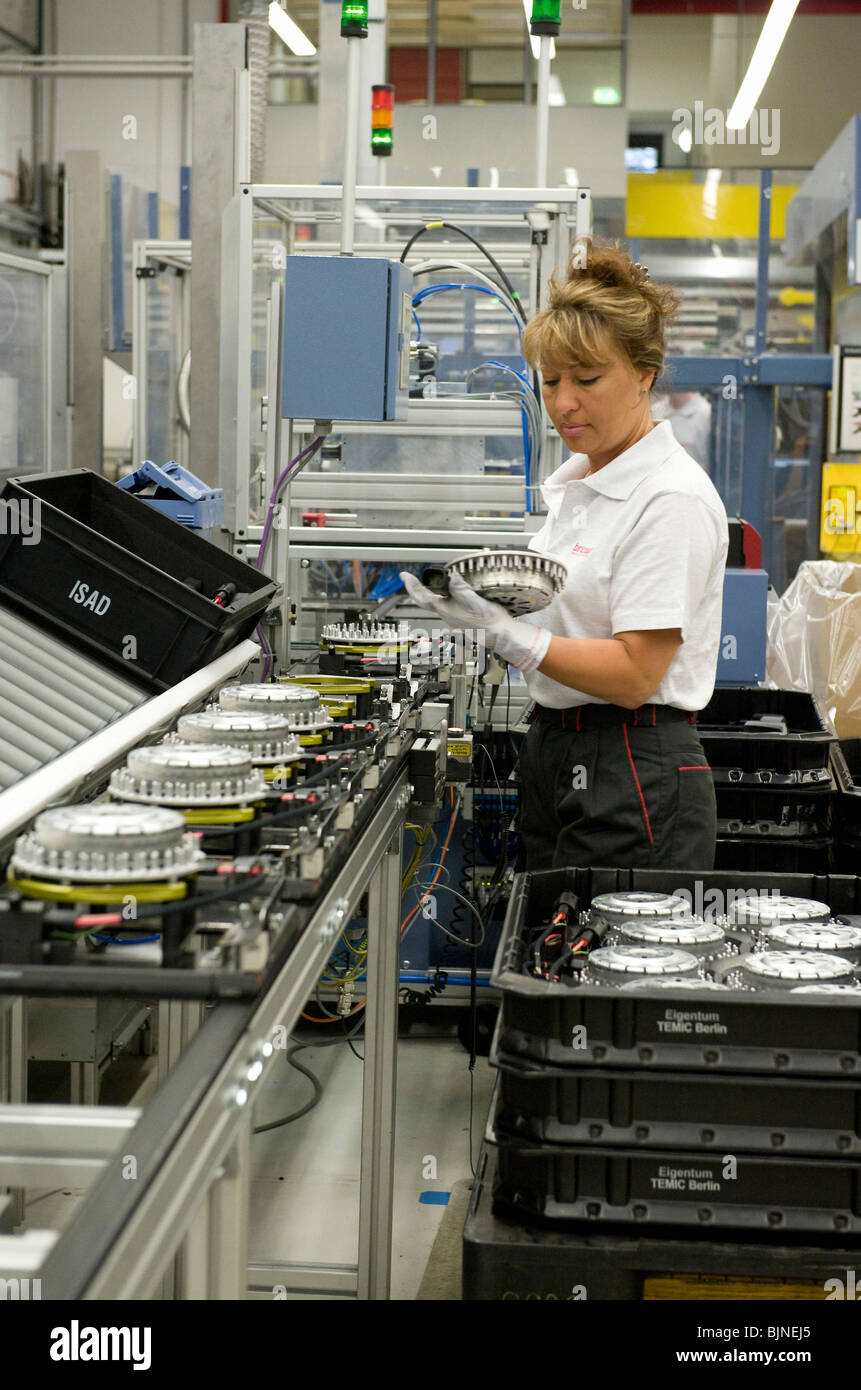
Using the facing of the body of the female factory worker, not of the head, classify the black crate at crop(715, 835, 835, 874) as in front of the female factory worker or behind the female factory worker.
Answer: behind

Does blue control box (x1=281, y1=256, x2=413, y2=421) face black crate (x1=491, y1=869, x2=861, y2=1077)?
no

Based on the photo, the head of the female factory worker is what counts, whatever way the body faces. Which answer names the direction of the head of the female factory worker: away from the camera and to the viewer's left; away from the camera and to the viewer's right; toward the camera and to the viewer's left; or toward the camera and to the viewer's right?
toward the camera and to the viewer's left

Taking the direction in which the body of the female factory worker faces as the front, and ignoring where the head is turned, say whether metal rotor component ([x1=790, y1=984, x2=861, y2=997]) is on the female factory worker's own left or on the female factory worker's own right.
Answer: on the female factory worker's own left

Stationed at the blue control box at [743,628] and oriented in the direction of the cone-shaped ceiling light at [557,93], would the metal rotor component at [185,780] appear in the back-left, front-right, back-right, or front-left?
back-left

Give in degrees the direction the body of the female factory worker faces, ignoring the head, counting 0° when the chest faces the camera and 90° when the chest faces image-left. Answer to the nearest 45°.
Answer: approximately 45°

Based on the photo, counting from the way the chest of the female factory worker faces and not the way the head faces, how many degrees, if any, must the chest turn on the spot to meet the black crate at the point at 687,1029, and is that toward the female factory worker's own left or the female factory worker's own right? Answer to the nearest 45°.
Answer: approximately 45° to the female factory worker's own left
